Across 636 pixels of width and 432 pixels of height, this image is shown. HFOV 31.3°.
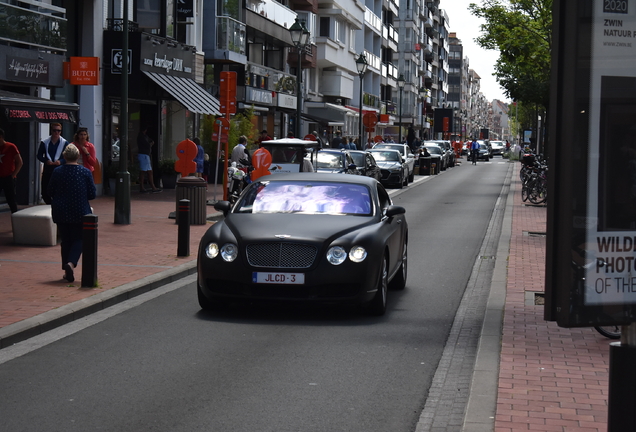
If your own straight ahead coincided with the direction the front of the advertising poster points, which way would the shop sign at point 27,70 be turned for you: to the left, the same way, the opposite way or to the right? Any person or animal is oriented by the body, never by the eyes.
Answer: to the left

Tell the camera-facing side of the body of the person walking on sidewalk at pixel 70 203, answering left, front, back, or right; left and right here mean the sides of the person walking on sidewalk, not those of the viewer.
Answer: back

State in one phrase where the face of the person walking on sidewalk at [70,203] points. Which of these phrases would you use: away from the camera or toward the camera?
away from the camera

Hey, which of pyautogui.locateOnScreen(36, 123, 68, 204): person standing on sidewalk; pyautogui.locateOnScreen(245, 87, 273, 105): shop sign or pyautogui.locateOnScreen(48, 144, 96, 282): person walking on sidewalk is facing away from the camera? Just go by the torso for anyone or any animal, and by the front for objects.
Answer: pyautogui.locateOnScreen(48, 144, 96, 282): person walking on sidewalk

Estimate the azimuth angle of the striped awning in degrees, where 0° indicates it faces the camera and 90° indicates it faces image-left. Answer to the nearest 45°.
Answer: approximately 315°

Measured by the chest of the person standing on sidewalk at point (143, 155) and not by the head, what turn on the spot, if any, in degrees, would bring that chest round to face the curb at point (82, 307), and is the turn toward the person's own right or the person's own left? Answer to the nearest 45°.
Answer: approximately 90° to the person's own right

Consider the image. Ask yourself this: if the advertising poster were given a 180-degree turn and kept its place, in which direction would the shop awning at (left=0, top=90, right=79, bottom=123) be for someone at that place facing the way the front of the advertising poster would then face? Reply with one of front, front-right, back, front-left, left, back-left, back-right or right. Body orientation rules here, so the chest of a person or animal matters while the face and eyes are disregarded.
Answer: front-left
